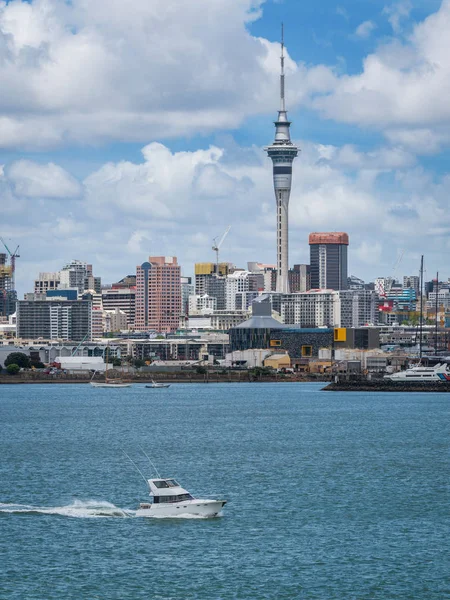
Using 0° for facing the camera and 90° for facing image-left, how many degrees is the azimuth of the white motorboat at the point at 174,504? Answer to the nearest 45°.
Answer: approximately 270°
